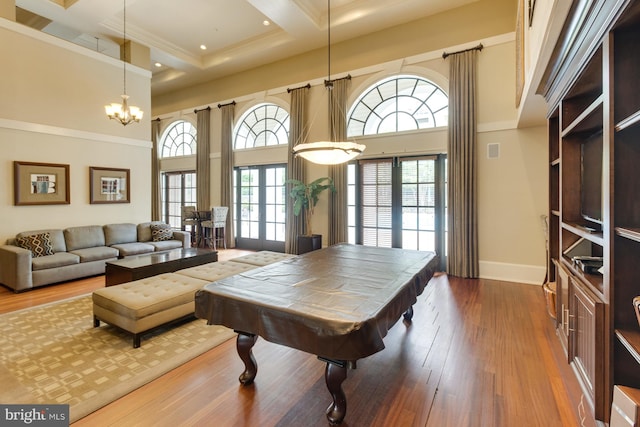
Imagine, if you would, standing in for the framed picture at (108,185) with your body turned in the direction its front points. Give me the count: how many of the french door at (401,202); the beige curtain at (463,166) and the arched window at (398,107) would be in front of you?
3

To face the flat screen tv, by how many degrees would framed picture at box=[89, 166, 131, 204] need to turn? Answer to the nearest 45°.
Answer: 0° — it already faces it

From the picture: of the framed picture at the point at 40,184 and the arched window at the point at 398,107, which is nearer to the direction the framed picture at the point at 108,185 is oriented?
the arched window

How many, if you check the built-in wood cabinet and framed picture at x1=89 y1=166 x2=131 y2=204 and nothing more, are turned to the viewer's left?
1

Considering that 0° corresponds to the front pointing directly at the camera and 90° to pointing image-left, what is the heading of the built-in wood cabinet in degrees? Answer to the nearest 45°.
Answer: approximately 90°

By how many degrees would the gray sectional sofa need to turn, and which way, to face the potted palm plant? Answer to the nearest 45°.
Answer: approximately 45° to its left

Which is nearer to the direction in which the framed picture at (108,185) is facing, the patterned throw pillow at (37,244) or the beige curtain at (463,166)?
the beige curtain

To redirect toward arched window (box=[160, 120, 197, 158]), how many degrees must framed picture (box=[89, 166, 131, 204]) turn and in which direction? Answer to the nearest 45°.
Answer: approximately 90° to its left
